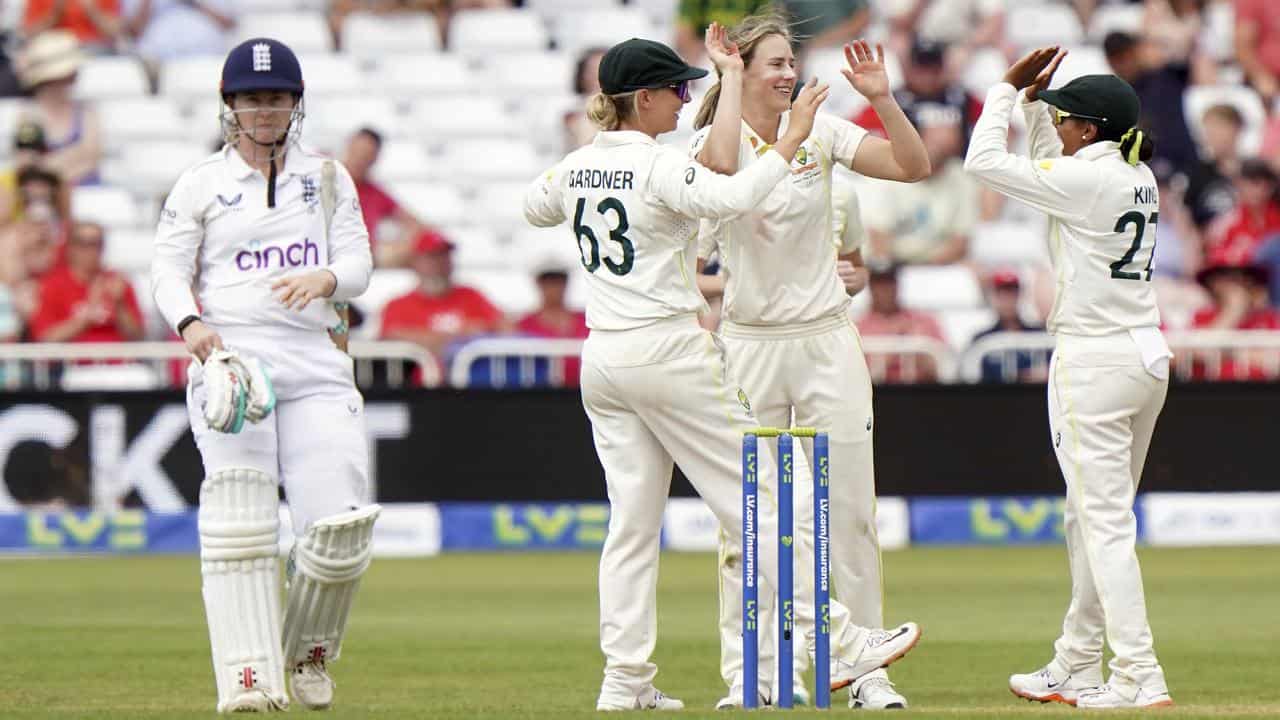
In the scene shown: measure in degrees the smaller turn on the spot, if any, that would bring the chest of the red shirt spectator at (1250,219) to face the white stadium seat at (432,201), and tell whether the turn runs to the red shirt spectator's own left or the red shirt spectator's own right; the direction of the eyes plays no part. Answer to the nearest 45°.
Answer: approximately 90° to the red shirt spectator's own right

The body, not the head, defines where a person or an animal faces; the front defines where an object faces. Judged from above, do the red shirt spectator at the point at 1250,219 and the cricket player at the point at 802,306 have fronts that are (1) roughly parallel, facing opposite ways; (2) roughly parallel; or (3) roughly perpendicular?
roughly parallel

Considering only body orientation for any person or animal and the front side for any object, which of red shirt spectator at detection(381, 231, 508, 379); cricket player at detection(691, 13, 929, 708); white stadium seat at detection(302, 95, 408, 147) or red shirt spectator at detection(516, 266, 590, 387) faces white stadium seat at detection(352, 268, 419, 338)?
white stadium seat at detection(302, 95, 408, 147)

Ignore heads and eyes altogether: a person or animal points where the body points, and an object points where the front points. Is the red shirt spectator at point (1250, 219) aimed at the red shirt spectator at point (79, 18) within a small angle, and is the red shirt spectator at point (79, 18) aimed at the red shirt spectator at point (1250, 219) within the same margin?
no

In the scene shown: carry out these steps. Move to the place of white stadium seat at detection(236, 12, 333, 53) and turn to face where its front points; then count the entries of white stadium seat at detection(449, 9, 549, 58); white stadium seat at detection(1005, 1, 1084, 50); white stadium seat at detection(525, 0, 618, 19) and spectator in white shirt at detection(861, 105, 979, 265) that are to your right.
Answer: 0

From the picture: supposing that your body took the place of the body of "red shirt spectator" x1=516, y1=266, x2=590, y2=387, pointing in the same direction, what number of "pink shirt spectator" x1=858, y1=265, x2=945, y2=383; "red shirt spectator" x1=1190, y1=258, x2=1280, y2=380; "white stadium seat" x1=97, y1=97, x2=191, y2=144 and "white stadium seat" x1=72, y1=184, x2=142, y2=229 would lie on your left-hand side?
2

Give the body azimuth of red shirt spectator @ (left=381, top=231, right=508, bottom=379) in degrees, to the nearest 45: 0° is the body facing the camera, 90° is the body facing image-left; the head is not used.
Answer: approximately 0°

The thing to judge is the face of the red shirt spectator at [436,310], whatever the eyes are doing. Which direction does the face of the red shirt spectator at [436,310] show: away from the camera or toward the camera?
toward the camera

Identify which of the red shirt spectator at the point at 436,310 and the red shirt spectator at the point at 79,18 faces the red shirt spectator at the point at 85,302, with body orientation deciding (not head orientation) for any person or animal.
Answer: the red shirt spectator at the point at 79,18

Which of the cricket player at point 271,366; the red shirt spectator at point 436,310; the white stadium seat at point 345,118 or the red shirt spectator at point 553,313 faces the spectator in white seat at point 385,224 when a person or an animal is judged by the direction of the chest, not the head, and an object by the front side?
the white stadium seat

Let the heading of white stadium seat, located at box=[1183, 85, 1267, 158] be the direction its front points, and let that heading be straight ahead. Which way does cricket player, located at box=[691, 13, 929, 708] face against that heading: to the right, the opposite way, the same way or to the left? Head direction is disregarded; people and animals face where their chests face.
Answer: the same way

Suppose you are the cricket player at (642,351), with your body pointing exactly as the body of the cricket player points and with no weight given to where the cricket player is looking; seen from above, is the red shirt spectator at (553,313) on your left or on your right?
on your left

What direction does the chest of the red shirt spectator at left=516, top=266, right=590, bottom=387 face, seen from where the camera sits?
toward the camera

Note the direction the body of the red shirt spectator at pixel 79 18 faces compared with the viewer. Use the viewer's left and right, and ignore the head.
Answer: facing the viewer

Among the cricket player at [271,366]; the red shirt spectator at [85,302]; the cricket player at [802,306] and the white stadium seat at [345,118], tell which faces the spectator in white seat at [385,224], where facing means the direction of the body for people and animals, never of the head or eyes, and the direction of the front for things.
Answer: the white stadium seat

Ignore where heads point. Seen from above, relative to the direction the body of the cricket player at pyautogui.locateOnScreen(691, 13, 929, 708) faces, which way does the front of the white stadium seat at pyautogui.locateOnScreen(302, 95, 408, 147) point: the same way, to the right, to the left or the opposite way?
the same way

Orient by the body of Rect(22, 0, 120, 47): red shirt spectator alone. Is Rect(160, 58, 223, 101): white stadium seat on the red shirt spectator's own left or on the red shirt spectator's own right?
on the red shirt spectator's own left

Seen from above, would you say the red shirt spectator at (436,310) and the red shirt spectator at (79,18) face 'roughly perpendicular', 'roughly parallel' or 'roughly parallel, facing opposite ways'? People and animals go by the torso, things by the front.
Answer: roughly parallel

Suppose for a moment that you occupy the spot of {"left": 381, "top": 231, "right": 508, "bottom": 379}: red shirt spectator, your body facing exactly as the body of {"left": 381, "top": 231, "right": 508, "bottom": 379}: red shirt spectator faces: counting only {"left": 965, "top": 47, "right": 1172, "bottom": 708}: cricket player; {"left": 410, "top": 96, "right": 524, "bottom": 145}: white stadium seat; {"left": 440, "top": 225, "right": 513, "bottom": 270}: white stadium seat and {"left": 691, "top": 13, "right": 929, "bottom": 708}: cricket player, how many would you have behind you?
2
